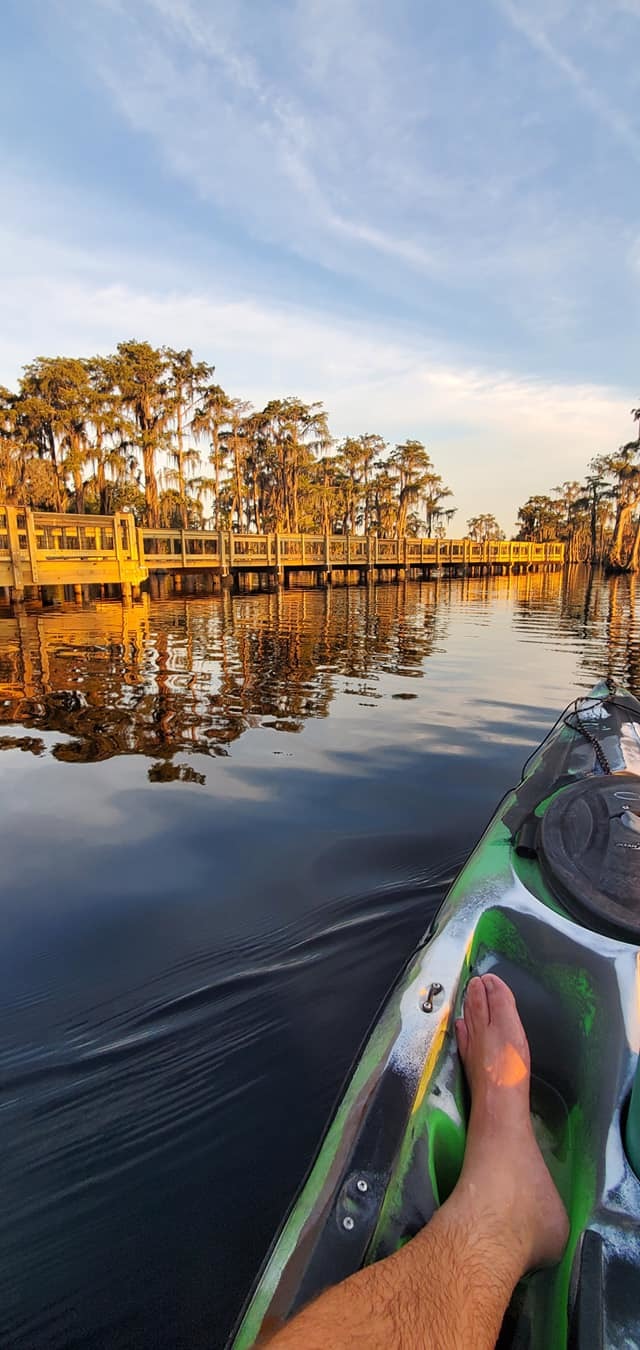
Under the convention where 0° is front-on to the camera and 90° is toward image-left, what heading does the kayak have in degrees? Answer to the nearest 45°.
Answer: approximately 180°

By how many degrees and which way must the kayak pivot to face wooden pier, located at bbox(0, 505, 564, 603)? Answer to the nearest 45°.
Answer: approximately 45° to its left
